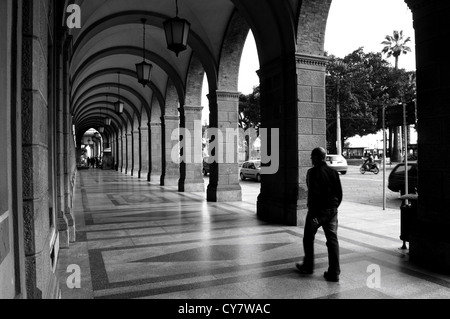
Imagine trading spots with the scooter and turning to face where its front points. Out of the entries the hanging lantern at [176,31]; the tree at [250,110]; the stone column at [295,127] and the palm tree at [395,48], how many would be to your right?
2

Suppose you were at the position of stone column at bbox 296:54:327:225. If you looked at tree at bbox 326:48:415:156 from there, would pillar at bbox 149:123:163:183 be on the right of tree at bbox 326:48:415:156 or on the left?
left

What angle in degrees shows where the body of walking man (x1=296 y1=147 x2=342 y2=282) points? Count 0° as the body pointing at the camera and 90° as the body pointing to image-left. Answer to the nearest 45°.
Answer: approximately 135°

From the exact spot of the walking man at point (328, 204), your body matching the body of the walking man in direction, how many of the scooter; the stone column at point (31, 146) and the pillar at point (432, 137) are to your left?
1

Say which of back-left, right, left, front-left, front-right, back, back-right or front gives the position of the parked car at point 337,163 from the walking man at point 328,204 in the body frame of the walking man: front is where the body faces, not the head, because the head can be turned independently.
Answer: front-right

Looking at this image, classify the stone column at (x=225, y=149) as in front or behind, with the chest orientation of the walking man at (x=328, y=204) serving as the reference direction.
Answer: in front
